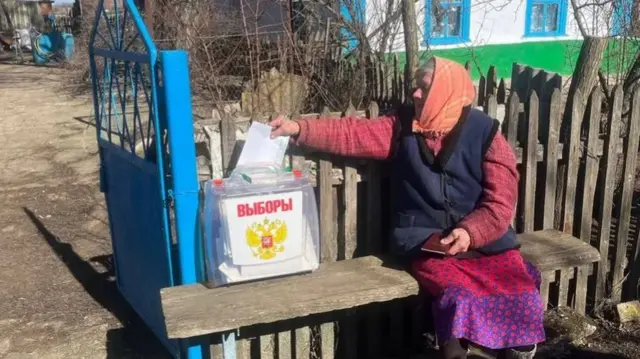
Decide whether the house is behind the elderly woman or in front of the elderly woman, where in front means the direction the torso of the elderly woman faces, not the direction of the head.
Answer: behind

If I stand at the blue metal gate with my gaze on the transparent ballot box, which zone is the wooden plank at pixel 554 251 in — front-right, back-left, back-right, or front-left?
front-left

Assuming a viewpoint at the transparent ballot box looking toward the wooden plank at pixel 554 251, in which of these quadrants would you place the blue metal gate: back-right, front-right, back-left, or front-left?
back-left

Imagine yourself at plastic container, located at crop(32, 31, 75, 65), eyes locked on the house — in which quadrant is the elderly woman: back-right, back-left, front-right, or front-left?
front-right

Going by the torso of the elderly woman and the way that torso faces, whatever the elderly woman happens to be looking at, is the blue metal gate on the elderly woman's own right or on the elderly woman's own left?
on the elderly woman's own right

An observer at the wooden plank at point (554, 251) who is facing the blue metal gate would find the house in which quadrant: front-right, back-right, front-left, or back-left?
back-right

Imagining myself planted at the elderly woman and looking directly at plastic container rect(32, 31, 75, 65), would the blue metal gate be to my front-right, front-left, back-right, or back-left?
front-left

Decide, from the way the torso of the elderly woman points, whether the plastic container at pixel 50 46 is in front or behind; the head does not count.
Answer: behind

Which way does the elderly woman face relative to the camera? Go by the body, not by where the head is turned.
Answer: toward the camera

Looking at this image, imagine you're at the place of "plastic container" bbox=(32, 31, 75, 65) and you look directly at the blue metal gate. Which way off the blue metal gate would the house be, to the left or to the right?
left
